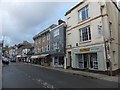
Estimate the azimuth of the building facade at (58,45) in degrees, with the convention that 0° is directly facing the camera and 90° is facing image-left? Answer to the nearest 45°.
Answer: approximately 45°

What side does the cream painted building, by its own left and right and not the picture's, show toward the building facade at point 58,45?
right

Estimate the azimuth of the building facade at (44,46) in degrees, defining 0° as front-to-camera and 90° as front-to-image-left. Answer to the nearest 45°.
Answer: approximately 45°

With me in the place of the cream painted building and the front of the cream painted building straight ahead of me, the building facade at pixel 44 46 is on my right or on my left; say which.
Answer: on my right

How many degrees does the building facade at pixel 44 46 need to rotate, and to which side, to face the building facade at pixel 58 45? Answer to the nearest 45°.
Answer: approximately 45° to its left

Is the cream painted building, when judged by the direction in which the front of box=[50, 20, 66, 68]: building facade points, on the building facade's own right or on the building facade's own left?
on the building facade's own left
